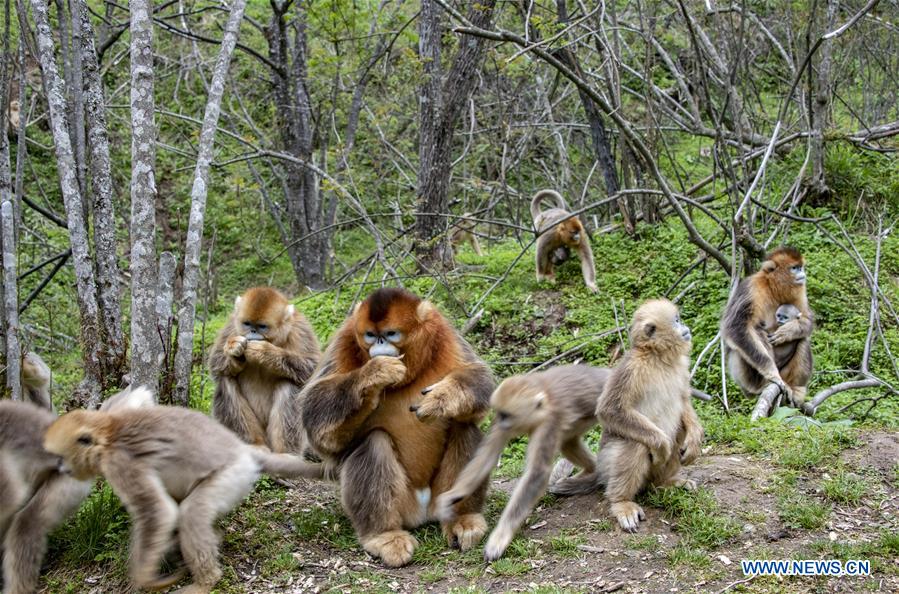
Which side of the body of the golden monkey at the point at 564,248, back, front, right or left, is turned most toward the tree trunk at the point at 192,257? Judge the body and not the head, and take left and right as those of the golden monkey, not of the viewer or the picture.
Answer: right

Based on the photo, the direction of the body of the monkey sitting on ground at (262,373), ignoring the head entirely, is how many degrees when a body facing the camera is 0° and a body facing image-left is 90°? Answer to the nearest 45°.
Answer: approximately 0°

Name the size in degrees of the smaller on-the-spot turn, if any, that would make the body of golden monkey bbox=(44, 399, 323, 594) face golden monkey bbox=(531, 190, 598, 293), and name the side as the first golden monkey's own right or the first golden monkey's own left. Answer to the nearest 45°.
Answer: approximately 135° to the first golden monkey's own right

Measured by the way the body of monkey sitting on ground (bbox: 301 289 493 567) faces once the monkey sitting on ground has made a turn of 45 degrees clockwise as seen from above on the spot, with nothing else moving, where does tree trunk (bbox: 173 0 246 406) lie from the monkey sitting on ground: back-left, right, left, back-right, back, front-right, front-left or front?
right

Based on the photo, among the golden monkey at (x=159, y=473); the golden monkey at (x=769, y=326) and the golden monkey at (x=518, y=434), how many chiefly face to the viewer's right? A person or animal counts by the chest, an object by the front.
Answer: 1

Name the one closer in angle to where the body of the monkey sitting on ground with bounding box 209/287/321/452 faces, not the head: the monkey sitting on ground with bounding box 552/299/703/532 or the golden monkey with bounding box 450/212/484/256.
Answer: the monkey sitting on ground

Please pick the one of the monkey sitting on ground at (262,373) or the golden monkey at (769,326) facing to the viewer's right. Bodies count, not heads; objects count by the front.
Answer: the golden monkey

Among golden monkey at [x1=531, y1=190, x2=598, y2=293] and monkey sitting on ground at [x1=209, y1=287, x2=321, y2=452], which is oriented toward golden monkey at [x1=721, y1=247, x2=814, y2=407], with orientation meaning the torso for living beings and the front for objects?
golden monkey at [x1=531, y1=190, x2=598, y2=293]

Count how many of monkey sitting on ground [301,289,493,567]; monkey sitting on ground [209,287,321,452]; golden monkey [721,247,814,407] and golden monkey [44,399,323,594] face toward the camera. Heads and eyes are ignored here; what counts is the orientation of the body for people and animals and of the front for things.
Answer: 2

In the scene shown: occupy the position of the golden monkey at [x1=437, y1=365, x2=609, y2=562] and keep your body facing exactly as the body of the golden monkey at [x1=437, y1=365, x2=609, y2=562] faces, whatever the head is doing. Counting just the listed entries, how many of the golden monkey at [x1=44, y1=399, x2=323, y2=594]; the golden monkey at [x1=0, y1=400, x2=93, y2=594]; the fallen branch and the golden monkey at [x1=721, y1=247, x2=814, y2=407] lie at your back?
2

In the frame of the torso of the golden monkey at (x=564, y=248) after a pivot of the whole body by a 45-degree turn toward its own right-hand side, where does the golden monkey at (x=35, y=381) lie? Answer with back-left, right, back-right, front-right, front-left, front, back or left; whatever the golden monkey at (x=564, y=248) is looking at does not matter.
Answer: front-right

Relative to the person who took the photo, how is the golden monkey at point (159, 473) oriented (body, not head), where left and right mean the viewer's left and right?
facing to the left of the viewer

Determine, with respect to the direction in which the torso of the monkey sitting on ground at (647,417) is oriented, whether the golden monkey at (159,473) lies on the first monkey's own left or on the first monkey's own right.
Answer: on the first monkey's own right
